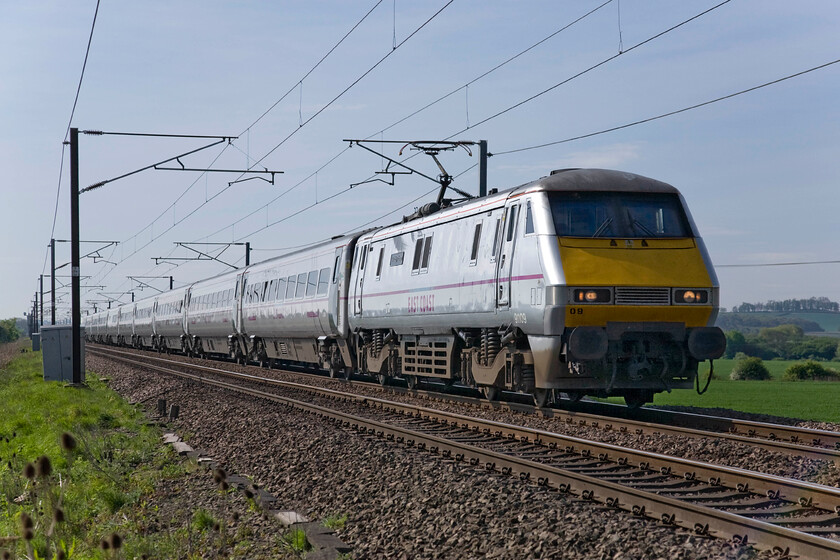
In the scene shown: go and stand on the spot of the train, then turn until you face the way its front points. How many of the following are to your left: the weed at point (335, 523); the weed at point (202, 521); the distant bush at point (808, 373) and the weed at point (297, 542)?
1

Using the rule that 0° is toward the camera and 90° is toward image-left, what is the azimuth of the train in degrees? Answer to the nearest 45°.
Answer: approximately 315°

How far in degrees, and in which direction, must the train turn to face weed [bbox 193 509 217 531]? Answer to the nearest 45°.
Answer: approximately 90° to its right

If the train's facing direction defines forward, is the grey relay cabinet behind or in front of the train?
behind

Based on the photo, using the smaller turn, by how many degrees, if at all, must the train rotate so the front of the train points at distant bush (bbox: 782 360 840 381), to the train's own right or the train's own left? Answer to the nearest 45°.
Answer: approximately 90° to the train's own left
